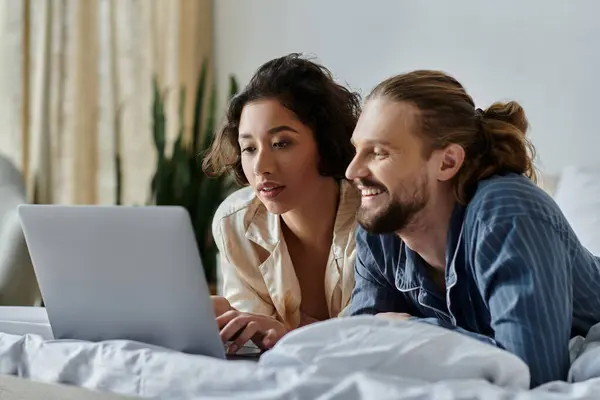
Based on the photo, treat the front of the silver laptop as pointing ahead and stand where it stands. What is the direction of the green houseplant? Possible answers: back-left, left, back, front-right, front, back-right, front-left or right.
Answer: front-left

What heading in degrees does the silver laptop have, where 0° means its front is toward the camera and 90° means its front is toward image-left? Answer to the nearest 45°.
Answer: approximately 225°

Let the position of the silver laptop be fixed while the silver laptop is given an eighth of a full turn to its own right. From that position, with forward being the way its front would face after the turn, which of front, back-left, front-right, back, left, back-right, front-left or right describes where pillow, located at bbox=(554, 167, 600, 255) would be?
front-left

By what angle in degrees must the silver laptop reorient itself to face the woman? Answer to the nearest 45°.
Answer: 0° — it already faces them
